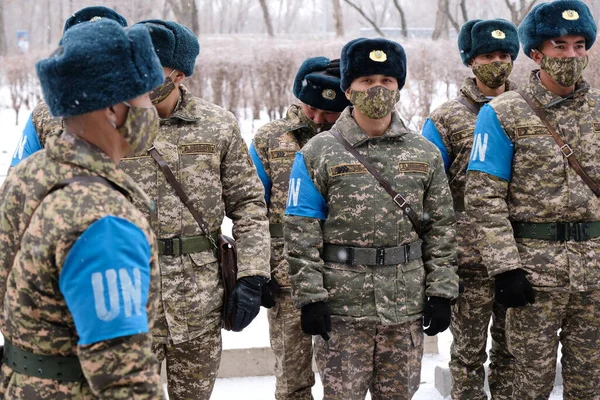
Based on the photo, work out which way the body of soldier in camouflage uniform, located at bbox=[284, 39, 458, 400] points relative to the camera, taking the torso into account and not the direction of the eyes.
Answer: toward the camera

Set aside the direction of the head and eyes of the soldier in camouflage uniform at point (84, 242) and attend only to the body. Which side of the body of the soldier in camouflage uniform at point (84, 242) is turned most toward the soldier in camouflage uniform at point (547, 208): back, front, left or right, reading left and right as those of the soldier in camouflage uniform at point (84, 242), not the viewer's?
front

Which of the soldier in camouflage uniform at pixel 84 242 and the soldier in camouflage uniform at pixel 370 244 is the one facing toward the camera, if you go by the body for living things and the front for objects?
the soldier in camouflage uniform at pixel 370 244

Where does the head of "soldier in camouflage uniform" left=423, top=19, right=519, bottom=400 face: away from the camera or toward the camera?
toward the camera

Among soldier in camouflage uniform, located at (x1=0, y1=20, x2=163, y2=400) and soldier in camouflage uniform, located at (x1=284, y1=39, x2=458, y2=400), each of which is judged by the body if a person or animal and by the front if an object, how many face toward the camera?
1

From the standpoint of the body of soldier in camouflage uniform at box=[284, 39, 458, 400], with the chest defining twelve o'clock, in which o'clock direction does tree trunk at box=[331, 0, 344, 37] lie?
The tree trunk is roughly at 6 o'clock from the soldier in camouflage uniform.

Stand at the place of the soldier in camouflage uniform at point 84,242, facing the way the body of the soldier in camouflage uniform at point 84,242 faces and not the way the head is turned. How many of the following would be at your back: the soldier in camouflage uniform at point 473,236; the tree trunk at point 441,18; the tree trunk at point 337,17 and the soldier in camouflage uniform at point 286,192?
0

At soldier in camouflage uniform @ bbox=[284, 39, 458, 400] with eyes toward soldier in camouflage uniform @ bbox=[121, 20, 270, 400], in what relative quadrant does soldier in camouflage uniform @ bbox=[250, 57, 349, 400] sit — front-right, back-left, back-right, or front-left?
front-right

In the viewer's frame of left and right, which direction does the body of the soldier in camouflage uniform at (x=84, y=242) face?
facing away from the viewer and to the right of the viewer

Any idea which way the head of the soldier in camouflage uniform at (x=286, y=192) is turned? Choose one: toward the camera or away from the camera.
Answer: toward the camera

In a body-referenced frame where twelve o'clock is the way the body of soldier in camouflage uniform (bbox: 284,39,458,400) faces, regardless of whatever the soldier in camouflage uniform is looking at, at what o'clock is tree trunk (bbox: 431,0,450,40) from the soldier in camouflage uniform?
The tree trunk is roughly at 6 o'clock from the soldier in camouflage uniform.

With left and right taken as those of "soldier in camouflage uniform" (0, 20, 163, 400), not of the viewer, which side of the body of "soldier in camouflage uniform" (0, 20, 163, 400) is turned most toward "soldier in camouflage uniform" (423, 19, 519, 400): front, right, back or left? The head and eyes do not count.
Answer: front

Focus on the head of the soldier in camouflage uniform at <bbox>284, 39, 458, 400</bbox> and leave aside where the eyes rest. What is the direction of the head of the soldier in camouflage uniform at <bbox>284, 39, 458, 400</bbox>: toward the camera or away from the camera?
toward the camera

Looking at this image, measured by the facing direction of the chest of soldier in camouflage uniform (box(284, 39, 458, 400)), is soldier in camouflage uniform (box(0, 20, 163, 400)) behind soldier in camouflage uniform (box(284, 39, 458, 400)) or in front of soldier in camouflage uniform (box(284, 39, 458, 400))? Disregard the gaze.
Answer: in front

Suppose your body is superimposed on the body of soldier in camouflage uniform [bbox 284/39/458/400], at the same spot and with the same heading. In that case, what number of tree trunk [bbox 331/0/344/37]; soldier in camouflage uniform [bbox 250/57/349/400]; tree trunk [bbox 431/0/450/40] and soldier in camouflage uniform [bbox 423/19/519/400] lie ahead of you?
0
